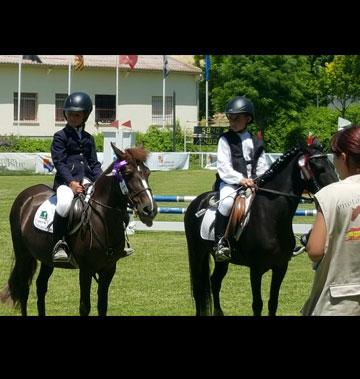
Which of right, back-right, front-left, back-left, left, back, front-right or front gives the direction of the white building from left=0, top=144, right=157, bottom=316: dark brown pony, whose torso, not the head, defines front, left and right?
back-left

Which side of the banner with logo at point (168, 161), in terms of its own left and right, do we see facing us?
front

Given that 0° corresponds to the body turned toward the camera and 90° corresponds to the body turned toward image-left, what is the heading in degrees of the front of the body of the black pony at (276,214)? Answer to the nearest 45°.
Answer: approximately 315°

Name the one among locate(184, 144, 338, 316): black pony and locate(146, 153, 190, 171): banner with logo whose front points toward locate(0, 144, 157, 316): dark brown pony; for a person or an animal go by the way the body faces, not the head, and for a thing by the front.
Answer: the banner with logo

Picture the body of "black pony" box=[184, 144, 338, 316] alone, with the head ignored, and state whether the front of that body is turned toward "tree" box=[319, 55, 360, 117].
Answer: no

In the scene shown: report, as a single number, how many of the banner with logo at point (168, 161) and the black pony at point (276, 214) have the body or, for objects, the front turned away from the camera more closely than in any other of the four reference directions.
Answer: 0

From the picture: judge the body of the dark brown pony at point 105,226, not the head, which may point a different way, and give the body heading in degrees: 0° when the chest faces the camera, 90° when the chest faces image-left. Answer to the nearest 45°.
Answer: approximately 315°

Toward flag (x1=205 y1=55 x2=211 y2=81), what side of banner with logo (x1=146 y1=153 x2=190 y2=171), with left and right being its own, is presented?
back

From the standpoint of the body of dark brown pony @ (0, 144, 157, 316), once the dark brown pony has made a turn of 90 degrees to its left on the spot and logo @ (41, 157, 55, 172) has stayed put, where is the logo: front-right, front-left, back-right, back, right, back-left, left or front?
front-left

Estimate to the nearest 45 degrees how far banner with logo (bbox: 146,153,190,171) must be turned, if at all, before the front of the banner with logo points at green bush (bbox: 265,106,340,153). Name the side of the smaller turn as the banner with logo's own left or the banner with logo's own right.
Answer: approximately 135° to the banner with logo's own left

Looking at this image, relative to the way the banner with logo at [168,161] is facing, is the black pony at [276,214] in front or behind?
in front

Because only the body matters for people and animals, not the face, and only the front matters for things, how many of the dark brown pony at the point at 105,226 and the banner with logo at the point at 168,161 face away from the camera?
0

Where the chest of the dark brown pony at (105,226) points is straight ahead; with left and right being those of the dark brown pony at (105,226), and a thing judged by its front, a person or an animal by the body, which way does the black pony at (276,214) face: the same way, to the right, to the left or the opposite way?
the same way

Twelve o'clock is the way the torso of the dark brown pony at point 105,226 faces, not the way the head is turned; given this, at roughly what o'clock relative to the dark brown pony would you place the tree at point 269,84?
The tree is roughly at 8 o'clock from the dark brown pony.

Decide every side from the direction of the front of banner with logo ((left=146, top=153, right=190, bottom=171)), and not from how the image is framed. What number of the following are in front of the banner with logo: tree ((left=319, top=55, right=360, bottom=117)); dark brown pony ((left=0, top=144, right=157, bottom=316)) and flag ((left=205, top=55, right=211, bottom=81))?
1

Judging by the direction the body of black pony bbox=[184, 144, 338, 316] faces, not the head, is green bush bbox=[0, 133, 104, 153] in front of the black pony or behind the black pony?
behind
